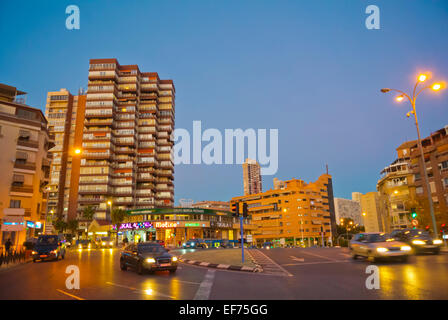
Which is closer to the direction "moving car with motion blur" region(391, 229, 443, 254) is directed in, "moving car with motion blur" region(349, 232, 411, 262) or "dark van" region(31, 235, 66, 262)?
the moving car with motion blur

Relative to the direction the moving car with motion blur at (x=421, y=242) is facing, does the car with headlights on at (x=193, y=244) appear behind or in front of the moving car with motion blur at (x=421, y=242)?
behind

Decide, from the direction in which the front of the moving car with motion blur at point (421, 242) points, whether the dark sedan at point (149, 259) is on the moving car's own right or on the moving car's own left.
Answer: on the moving car's own right

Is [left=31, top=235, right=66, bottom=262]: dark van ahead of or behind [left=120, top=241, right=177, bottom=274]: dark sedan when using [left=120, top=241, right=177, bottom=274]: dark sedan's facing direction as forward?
behind

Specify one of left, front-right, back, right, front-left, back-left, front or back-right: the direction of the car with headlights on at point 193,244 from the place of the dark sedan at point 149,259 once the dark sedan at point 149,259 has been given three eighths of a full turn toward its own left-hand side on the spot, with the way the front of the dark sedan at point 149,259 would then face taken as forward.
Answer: front
